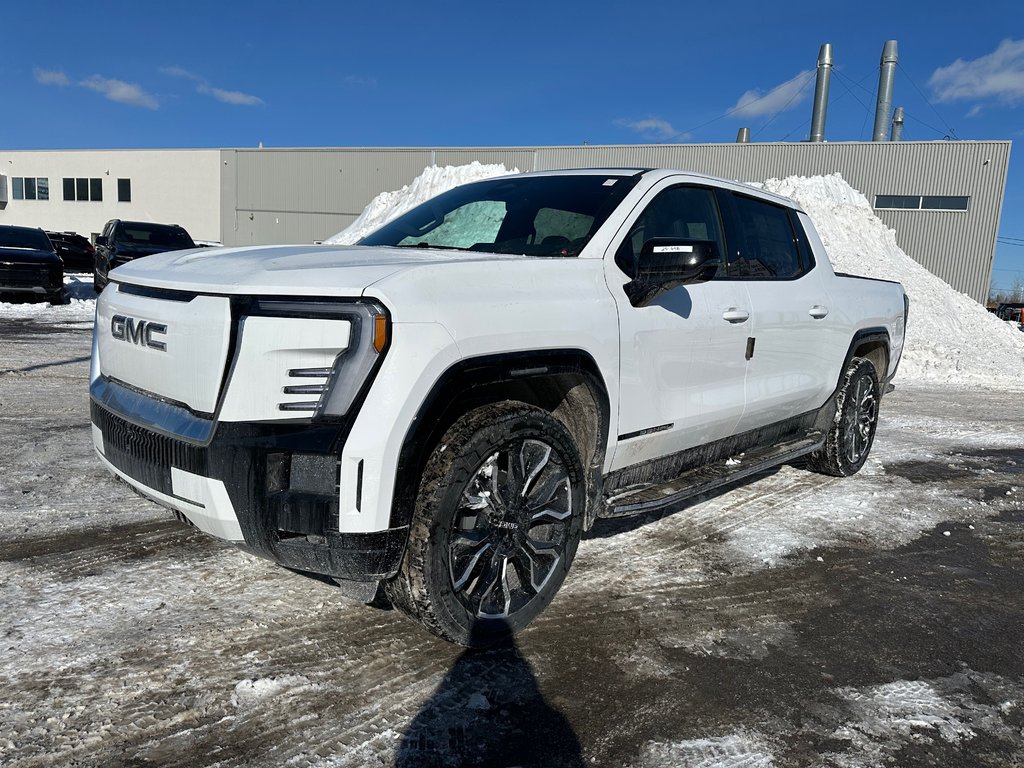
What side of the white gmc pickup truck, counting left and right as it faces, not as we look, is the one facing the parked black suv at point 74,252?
right

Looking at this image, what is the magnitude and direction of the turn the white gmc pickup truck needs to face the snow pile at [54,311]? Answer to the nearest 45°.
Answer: approximately 90° to its right

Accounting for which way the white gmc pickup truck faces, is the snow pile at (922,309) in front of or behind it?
behind

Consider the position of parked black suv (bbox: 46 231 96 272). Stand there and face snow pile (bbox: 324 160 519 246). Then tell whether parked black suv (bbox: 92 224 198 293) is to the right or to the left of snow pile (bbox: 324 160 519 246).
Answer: right

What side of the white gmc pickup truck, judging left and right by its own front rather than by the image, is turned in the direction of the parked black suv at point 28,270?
right

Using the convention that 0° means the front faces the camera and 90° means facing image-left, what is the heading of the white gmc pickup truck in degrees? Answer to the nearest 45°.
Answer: approximately 45°

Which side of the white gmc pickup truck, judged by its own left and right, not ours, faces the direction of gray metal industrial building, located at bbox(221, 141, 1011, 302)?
back
